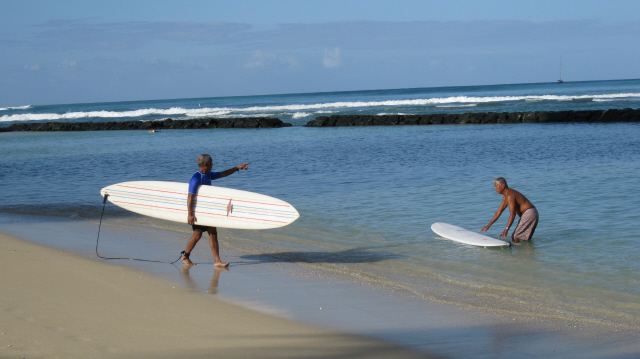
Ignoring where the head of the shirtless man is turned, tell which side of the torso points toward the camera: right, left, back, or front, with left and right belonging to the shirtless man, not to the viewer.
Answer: left

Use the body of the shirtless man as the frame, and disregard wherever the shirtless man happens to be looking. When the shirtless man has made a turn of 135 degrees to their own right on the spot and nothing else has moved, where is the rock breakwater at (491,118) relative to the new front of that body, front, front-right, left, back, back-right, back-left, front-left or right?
front-left

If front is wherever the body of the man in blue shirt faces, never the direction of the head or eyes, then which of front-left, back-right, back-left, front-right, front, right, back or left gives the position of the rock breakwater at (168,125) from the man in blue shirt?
left

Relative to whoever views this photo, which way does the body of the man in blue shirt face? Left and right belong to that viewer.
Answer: facing to the right of the viewer
